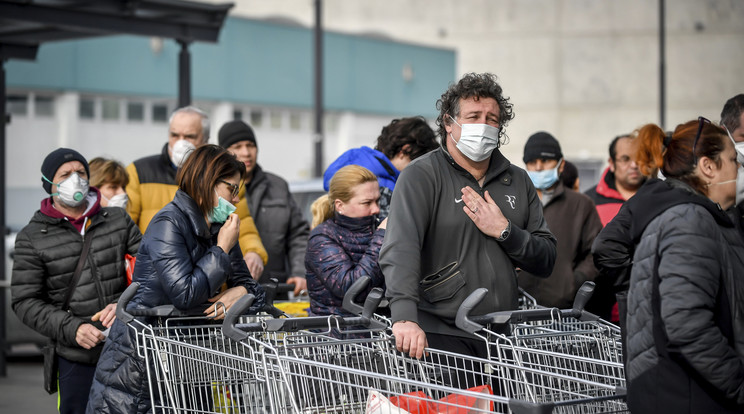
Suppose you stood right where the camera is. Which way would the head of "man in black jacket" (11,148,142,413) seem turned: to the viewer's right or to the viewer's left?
to the viewer's right

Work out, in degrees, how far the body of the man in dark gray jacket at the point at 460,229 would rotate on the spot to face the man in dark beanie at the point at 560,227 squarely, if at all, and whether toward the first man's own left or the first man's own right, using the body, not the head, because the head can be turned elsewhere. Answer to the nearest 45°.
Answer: approximately 135° to the first man's own left

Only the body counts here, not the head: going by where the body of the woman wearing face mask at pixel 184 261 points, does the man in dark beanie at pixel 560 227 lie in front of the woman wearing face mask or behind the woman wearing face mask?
in front

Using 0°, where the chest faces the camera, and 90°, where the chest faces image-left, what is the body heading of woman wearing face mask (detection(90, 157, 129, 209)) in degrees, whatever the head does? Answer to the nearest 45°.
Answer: approximately 315°

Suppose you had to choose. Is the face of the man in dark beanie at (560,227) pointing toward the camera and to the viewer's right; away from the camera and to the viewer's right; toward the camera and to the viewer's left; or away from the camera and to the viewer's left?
toward the camera and to the viewer's left

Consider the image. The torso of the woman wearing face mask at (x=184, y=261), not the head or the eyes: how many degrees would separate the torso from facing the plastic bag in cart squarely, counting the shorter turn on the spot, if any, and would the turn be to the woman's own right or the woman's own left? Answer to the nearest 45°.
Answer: approximately 45° to the woman's own right

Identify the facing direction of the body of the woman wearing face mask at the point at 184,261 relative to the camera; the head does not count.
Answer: to the viewer's right
